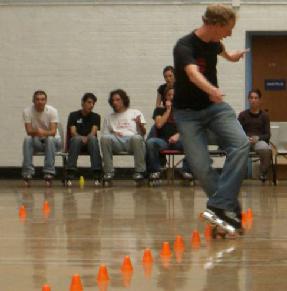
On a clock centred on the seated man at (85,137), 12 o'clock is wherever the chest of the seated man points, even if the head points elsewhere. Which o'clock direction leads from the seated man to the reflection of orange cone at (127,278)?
The reflection of orange cone is roughly at 12 o'clock from the seated man.

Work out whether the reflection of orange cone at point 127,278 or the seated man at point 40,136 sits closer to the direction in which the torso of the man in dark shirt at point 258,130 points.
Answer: the reflection of orange cone

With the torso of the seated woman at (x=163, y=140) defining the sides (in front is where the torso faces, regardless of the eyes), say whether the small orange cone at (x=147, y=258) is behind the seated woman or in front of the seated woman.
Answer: in front

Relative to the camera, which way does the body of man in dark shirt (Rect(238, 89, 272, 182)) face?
toward the camera

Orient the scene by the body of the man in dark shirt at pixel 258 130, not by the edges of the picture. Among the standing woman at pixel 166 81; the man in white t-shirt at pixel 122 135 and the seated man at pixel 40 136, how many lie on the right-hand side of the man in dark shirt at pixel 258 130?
3

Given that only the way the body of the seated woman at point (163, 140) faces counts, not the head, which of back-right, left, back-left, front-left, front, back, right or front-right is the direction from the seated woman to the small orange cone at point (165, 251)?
front

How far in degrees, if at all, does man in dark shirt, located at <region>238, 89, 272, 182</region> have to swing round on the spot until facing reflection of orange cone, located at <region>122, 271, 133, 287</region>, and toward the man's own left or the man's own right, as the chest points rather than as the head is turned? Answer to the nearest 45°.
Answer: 0° — they already face it

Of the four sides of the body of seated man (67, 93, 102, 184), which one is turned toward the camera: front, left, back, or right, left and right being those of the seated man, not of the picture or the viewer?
front

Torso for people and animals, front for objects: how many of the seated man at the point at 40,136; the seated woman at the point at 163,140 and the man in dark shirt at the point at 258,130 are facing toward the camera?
3

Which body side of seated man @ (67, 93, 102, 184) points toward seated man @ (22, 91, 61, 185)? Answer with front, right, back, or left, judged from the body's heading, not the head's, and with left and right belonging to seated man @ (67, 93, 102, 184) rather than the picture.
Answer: right

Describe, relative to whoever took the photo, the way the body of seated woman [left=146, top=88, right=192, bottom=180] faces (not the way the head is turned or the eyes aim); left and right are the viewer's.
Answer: facing the viewer

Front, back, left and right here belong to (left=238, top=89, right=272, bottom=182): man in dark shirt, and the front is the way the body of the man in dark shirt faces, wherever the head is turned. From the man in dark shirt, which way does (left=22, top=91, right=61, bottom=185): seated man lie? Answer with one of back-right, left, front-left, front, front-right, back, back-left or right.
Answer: right

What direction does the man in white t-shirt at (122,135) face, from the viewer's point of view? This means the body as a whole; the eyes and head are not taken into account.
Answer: toward the camera

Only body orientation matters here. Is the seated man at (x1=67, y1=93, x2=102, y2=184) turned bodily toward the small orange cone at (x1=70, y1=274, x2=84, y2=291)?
yes

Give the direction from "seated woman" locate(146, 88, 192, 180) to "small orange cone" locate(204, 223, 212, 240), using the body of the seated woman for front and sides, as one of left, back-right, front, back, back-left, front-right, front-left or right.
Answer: front

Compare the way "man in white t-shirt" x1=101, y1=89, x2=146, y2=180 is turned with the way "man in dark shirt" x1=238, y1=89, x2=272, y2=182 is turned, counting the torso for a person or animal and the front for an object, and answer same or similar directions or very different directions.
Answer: same or similar directions

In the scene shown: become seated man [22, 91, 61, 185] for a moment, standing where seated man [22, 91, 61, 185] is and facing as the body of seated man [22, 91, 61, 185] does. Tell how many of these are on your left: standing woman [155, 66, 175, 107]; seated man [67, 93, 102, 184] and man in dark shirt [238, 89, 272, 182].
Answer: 3
